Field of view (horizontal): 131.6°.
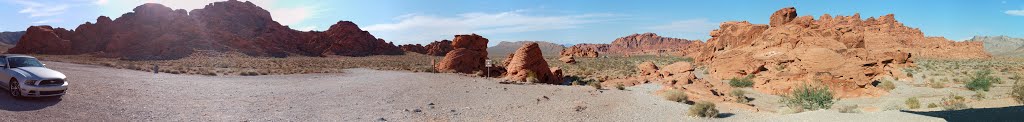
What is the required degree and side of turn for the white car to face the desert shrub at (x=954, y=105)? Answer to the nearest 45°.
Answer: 0° — it already faces it

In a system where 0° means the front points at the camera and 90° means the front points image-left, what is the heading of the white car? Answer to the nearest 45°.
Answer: approximately 315°
